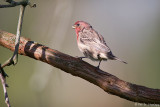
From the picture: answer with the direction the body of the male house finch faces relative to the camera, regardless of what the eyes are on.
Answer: to the viewer's left
